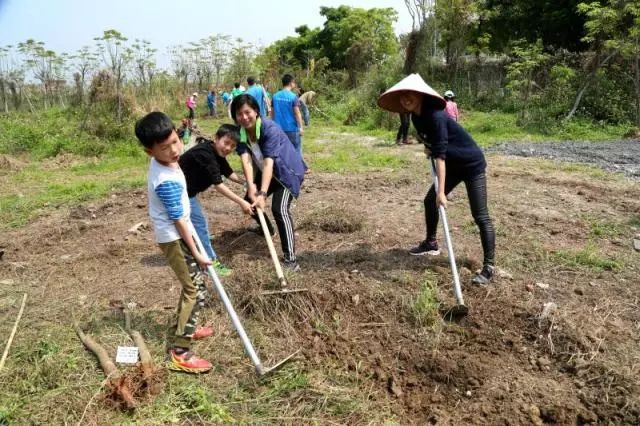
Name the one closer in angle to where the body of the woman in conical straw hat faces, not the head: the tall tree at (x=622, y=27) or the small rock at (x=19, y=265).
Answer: the small rock

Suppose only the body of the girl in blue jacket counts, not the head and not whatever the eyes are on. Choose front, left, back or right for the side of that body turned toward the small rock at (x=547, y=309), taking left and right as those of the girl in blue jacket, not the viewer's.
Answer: left

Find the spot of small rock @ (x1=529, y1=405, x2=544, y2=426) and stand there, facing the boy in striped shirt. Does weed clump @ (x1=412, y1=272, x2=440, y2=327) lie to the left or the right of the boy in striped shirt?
right

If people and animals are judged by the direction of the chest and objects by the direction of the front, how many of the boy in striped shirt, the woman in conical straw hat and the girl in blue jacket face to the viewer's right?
1

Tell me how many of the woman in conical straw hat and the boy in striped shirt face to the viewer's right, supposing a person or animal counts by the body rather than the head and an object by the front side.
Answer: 1

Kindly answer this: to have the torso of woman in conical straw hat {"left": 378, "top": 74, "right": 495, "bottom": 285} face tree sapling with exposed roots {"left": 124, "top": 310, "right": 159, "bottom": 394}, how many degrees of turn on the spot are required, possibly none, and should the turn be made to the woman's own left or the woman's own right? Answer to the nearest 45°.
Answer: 0° — they already face it

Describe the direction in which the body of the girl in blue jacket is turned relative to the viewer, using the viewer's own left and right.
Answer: facing the viewer and to the left of the viewer

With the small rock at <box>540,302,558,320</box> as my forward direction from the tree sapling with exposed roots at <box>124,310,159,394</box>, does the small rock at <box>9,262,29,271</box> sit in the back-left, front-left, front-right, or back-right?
back-left

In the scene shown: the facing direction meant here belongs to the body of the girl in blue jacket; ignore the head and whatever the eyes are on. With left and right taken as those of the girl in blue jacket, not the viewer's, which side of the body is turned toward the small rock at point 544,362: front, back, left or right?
left

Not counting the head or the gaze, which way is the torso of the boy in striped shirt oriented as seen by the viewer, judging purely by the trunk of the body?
to the viewer's right

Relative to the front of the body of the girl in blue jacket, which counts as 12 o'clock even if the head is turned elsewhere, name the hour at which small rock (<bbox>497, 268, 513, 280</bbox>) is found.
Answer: The small rock is roughly at 8 o'clock from the girl in blue jacket.

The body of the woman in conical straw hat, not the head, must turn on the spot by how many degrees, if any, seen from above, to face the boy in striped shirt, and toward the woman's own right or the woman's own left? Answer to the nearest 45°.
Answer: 0° — they already face them

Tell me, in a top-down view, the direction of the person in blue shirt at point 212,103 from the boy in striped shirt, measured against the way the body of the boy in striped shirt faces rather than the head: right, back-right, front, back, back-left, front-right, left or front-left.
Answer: left
